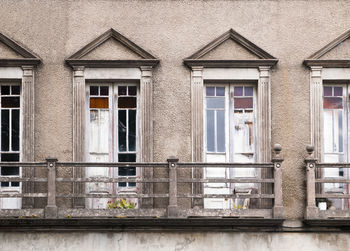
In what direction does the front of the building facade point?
toward the camera
